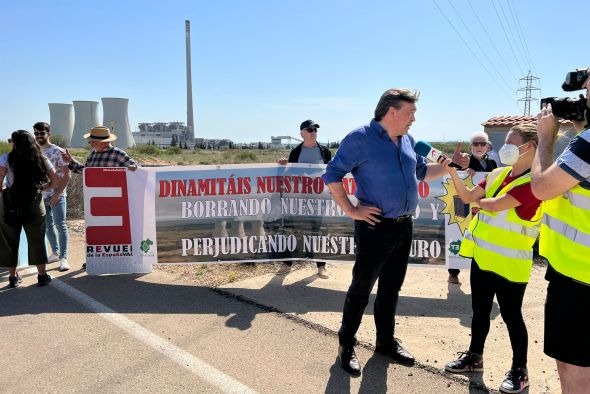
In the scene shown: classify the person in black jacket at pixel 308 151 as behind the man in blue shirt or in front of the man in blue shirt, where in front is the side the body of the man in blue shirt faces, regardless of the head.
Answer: behind

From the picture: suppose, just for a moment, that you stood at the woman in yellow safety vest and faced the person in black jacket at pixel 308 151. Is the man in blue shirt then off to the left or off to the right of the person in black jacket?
left

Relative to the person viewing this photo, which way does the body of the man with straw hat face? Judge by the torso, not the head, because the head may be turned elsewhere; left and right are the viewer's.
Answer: facing the viewer

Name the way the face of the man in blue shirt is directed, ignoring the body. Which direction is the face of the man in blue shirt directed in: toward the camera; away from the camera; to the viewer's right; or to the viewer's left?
to the viewer's right

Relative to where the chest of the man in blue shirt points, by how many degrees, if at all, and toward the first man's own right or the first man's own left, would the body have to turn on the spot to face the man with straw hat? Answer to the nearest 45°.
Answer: approximately 180°

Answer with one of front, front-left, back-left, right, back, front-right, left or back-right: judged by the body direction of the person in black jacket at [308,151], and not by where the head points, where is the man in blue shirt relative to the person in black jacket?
front

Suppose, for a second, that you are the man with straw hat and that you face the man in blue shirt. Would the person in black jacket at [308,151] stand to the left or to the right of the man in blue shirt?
left

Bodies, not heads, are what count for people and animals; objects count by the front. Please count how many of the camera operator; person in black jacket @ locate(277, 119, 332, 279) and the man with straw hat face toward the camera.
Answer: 2

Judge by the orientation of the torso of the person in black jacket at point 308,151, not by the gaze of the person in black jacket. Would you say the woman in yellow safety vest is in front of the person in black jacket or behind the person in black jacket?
in front

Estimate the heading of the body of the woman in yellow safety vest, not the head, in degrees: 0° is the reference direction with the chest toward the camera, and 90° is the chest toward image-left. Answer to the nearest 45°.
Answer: approximately 45°

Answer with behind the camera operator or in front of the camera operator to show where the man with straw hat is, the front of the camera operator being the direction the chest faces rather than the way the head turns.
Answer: in front

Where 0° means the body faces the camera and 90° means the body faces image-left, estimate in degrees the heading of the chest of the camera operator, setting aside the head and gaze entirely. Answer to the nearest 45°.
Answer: approximately 90°

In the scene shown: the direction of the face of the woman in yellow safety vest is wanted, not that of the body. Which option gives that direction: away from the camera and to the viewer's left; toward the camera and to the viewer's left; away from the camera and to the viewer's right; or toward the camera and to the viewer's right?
toward the camera and to the viewer's left
